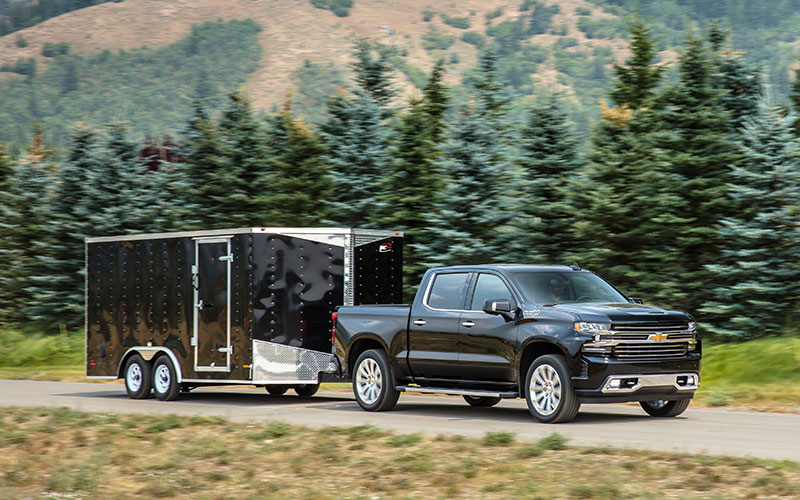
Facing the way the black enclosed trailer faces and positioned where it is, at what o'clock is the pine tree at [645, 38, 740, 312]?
The pine tree is roughly at 10 o'clock from the black enclosed trailer.

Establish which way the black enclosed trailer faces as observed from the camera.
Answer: facing the viewer and to the right of the viewer

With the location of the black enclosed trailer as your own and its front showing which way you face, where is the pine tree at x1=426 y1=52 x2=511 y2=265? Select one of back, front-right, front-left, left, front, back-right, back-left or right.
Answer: left

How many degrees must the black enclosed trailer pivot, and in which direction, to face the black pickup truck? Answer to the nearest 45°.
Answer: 0° — it already faces it

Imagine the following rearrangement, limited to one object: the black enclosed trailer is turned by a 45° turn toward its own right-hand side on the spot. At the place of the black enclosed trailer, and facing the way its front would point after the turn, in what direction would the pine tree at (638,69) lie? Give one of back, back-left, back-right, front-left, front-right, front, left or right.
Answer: back-left

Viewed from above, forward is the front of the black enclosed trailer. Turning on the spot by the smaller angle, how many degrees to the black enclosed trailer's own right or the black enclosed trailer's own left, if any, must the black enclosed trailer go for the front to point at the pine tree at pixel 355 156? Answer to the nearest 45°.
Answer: approximately 135° to the black enclosed trailer's own left

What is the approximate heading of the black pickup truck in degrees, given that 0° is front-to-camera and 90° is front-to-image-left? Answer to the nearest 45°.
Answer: approximately 315°

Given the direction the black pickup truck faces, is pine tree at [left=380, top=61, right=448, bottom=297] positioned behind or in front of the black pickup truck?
behind

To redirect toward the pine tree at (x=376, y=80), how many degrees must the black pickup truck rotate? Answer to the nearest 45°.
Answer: approximately 135° to its left

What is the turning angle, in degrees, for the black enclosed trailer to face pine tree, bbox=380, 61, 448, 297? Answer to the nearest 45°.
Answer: approximately 90° to its left

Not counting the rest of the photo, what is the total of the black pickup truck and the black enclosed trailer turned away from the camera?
0

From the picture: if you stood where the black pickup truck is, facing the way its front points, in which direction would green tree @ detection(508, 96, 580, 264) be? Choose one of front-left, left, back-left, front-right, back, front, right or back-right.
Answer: back-left

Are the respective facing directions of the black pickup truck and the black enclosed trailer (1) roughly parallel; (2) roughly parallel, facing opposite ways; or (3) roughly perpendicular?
roughly parallel

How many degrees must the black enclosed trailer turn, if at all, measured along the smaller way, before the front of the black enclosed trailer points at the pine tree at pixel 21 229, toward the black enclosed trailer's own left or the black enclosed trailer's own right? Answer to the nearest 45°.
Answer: approximately 135° to the black enclosed trailer's own left
